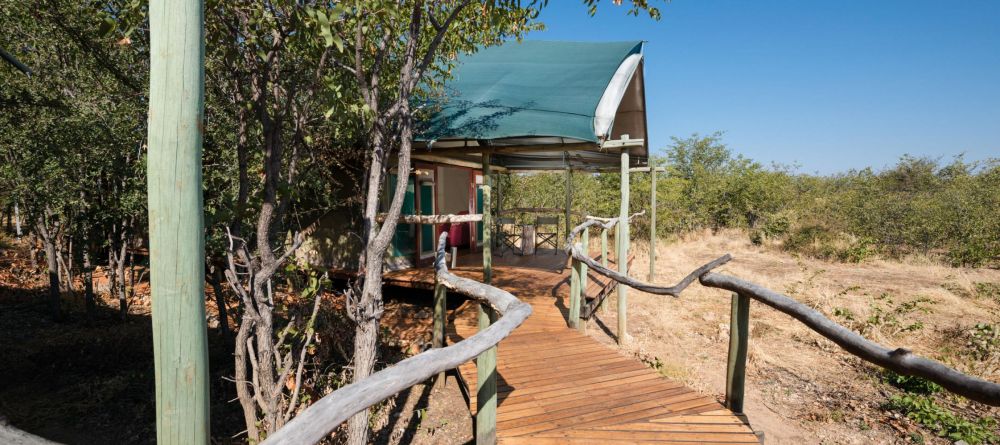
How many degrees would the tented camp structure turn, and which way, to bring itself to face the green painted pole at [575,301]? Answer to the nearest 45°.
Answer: approximately 45° to its right

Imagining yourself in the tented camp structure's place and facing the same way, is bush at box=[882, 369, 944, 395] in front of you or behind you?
in front

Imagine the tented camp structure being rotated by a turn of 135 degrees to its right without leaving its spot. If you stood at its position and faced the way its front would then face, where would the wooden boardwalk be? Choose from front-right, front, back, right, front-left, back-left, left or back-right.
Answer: left

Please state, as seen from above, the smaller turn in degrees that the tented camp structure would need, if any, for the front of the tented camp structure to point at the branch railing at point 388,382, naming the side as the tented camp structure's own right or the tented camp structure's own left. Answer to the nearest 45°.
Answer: approximately 45° to the tented camp structure's own right

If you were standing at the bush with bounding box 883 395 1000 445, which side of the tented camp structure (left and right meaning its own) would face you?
front
